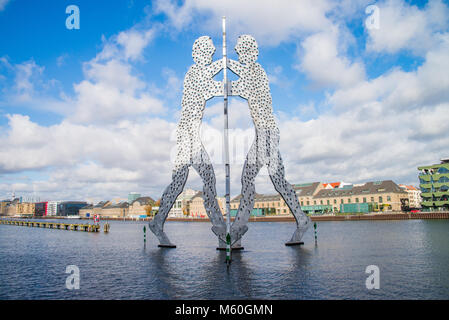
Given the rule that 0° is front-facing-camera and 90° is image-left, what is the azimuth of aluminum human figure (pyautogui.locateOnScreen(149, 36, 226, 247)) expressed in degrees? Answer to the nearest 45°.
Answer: approximately 270°

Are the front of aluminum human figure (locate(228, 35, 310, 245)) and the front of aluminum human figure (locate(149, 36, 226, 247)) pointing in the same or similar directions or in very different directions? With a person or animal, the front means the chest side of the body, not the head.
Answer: very different directions

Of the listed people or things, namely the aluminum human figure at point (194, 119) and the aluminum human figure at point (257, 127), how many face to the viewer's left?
1

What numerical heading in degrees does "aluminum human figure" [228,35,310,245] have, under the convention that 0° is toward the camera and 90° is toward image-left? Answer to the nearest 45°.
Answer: approximately 90°

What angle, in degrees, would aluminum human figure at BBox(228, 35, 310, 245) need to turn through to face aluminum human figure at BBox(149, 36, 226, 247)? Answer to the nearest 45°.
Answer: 0° — it already faces it

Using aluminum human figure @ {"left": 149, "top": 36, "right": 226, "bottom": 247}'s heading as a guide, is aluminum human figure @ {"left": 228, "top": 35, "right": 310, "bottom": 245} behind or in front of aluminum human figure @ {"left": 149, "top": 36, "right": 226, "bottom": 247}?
in front
